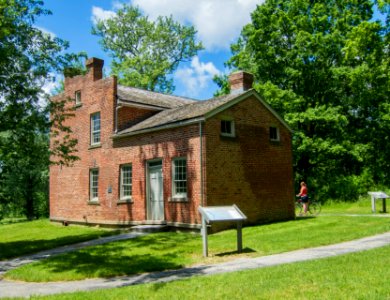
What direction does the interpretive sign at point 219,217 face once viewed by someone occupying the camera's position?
facing the viewer and to the right of the viewer

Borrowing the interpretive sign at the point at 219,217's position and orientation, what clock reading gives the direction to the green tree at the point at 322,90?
The green tree is roughly at 8 o'clock from the interpretive sign.

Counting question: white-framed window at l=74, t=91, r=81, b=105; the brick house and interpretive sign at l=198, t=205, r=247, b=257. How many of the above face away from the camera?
0

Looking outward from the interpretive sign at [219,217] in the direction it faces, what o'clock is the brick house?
The brick house is roughly at 7 o'clock from the interpretive sign.

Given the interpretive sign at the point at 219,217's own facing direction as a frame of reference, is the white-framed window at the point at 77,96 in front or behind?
behind

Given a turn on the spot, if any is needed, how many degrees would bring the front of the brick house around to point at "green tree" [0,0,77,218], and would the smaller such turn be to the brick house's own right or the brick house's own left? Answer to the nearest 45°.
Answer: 0° — it already faces it

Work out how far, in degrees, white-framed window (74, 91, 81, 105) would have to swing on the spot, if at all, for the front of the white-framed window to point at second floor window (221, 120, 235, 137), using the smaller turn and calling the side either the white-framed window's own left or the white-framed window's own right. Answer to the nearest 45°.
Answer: approximately 90° to the white-framed window's own left

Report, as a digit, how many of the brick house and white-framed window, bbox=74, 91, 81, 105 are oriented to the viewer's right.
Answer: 0

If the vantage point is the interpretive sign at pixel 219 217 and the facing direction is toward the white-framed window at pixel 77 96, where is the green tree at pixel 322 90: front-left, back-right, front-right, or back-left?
front-right

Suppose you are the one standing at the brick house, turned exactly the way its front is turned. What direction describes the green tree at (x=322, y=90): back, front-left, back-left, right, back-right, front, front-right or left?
back

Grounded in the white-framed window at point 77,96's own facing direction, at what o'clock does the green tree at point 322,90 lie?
The green tree is roughly at 7 o'clock from the white-framed window.

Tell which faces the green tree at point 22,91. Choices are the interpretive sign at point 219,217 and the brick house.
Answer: the brick house

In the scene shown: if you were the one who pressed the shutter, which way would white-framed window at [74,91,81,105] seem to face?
facing the viewer and to the left of the viewer
